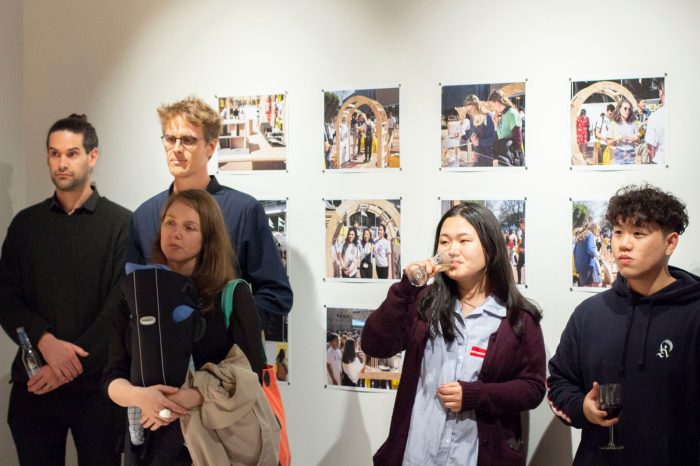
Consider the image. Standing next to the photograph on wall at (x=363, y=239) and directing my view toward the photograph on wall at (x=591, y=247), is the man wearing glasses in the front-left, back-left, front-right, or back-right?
back-right

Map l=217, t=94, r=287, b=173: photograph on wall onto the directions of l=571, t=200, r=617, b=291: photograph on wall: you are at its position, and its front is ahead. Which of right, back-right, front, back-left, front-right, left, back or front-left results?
right

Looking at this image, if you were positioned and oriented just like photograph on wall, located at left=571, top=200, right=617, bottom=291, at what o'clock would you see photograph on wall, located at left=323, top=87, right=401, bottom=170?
photograph on wall, located at left=323, top=87, right=401, bottom=170 is roughly at 3 o'clock from photograph on wall, located at left=571, top=200, right=617, bottom=291.

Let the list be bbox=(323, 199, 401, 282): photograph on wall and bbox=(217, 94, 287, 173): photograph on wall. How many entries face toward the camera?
2

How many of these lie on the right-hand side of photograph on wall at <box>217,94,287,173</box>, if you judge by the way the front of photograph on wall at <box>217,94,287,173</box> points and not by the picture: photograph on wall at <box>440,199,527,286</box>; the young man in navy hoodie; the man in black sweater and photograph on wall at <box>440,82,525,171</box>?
1

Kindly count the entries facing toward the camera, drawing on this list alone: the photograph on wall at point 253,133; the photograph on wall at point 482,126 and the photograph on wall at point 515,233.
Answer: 3

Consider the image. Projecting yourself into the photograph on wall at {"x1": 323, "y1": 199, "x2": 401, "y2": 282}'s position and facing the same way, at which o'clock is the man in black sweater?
The man in black sweater is roughly at 3 o'clock from the photograph on wall.

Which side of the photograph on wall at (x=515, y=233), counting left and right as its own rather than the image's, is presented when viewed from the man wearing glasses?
right

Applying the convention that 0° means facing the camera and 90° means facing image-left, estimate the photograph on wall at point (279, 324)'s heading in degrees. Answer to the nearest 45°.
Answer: approximately 0°
